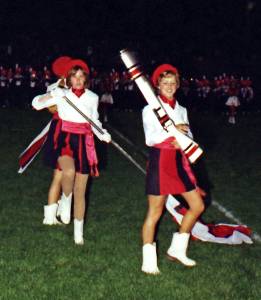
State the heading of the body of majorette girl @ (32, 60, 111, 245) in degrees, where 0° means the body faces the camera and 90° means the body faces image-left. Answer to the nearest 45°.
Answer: approximately 0°

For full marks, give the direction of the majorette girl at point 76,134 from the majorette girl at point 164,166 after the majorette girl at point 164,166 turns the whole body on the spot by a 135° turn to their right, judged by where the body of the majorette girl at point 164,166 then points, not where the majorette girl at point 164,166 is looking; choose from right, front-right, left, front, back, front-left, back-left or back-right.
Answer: front-right

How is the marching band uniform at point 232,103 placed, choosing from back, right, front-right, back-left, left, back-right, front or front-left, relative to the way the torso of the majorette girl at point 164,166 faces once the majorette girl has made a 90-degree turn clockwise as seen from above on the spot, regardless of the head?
back-right

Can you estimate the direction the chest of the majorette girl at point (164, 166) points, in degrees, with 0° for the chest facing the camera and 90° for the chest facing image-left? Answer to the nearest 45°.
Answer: approximately 315°
